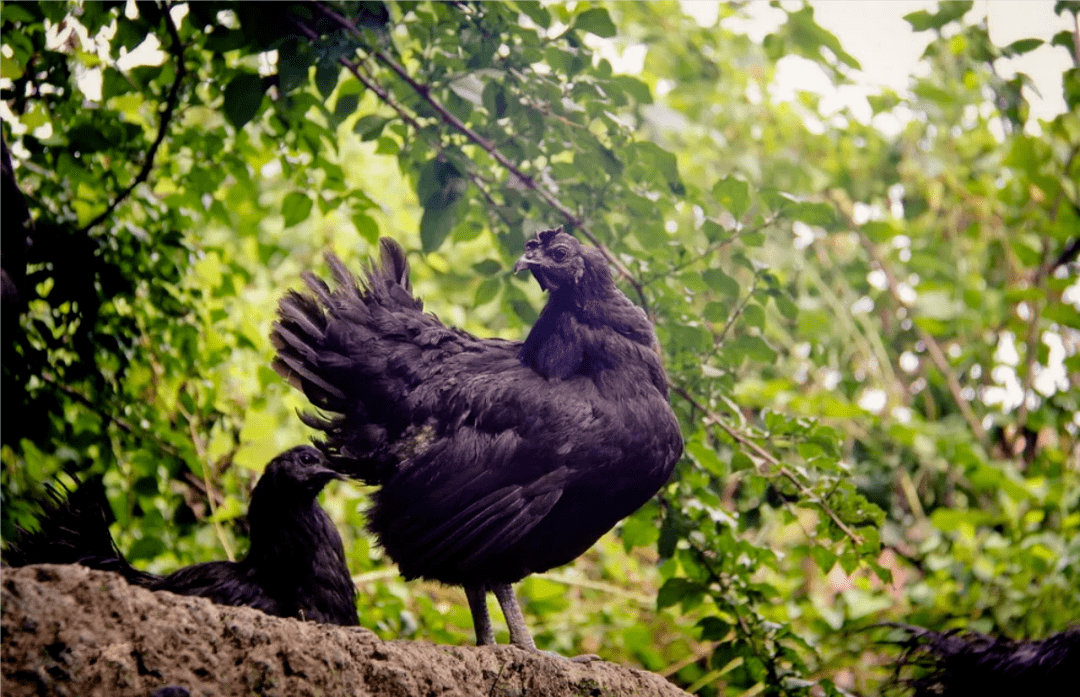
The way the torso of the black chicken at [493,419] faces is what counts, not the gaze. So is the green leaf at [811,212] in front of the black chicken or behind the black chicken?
in front

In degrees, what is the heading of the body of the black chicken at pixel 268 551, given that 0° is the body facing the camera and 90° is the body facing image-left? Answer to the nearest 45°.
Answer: approximately 270°

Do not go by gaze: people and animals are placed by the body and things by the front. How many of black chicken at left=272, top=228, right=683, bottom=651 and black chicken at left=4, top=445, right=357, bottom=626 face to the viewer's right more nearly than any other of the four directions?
2

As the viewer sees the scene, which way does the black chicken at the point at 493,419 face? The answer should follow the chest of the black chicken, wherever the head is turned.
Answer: to the viewer's right
